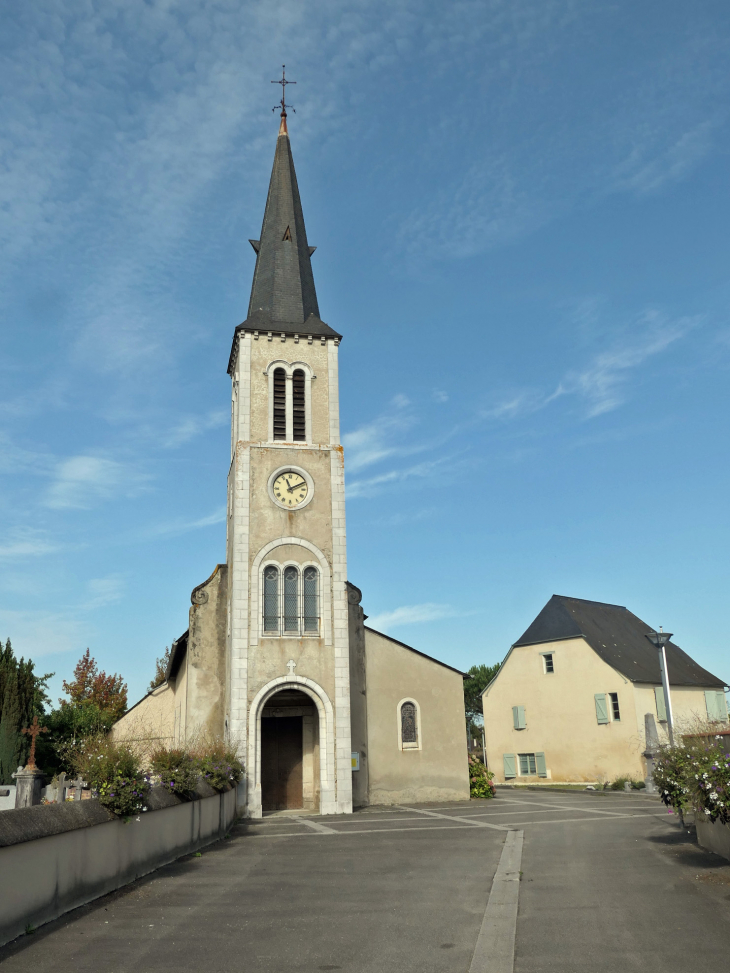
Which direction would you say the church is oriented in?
toward the camera

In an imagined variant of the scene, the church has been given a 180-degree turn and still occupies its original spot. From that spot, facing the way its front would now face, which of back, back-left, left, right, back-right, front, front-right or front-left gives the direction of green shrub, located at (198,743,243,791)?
back

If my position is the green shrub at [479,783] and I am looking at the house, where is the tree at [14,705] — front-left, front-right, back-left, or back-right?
back-left

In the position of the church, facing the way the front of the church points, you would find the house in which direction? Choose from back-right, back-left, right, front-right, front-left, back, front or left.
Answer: back-left

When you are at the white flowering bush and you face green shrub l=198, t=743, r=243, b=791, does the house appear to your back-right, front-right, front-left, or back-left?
front-right

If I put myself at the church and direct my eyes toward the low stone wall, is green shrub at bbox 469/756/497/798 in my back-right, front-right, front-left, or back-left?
back-left

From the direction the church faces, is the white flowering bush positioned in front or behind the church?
in front

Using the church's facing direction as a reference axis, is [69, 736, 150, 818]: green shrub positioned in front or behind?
in front

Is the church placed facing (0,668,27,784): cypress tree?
no

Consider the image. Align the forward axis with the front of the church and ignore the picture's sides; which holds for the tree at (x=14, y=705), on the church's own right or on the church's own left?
on the church's own right

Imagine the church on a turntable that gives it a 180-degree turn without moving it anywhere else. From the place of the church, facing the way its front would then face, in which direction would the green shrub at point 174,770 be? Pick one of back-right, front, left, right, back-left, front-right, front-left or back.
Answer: back
